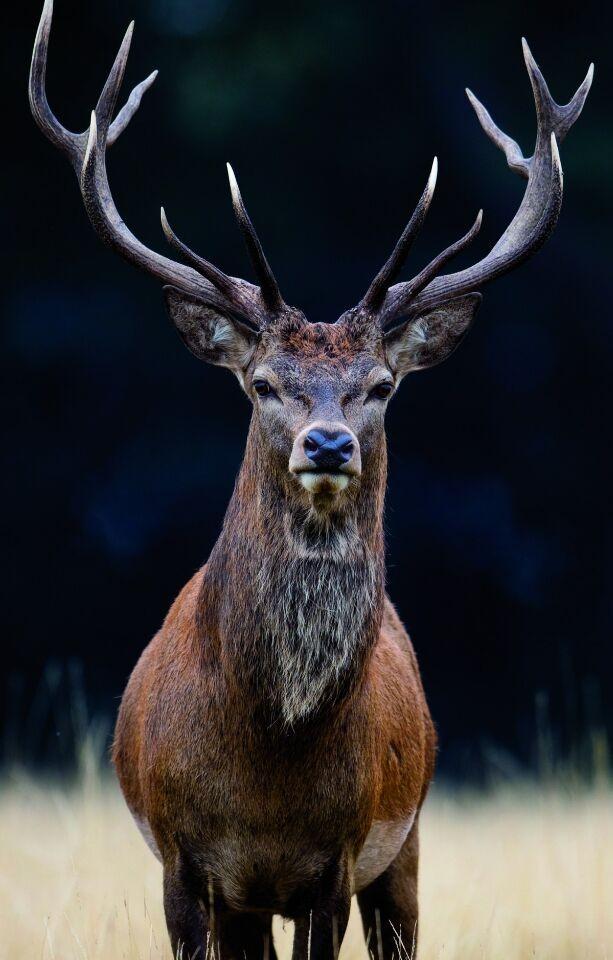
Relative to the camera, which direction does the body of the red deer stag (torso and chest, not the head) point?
toward the camera
